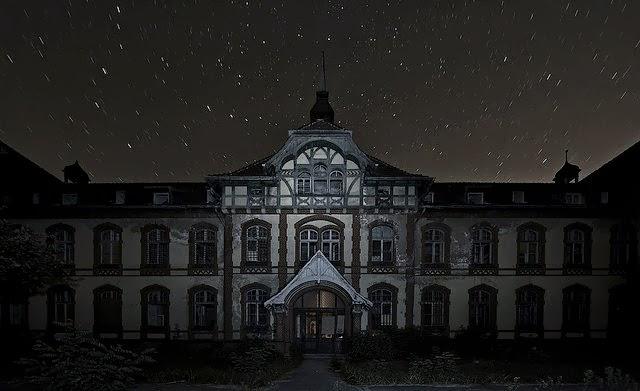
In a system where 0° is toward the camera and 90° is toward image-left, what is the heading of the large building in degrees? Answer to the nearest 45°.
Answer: approximately 0°
